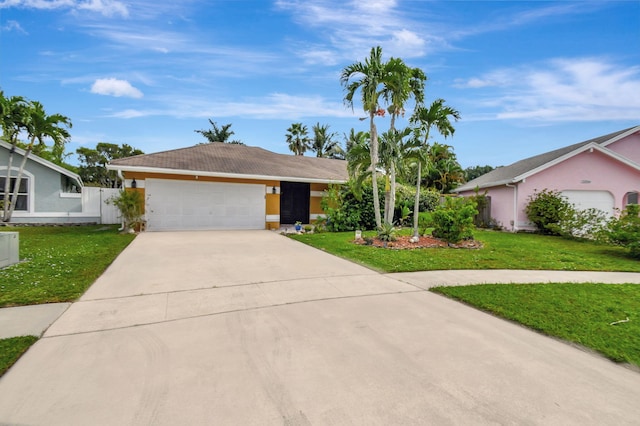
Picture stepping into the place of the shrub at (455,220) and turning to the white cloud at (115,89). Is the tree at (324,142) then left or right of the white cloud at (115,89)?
right

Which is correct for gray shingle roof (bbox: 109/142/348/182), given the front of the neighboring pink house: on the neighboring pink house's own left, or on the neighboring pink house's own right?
on the neighboring pink house's own right

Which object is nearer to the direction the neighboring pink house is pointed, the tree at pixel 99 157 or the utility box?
the utility box

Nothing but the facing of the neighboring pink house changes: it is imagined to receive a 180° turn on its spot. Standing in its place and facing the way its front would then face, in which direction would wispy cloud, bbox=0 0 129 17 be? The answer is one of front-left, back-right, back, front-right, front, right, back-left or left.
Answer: left

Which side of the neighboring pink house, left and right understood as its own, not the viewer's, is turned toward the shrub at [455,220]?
right

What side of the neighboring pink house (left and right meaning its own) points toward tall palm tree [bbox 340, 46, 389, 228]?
right

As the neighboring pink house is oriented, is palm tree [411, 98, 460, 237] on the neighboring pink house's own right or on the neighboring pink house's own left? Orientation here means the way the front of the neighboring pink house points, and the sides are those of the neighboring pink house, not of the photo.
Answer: on the neighboring pink house's own right

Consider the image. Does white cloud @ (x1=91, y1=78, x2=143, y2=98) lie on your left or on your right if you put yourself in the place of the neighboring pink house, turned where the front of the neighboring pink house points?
on your right

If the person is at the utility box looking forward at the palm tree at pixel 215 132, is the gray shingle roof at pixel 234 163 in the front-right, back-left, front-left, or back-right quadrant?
front-right

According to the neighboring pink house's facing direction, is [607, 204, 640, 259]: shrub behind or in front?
in front

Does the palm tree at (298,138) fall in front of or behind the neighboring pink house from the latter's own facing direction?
behind

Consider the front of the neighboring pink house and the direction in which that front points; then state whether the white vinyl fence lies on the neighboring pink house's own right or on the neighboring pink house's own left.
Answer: on the neighboring pink house's own right
